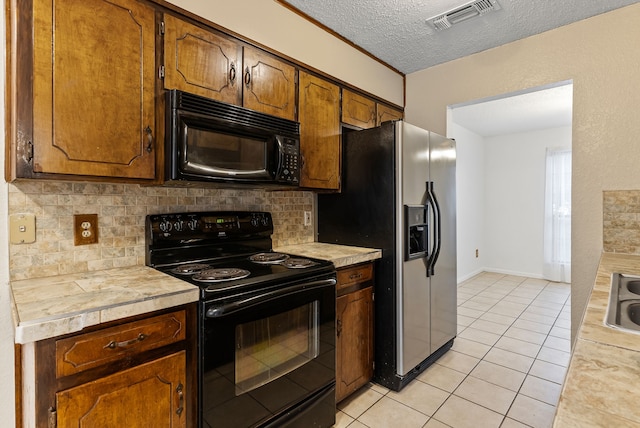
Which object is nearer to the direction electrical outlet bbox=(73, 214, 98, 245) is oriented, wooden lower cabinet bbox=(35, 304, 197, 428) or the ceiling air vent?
the wooden lower cabinet

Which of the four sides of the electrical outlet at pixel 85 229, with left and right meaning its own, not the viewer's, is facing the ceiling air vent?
left

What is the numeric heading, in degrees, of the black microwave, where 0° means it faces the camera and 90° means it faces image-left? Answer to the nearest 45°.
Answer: approximately 315°

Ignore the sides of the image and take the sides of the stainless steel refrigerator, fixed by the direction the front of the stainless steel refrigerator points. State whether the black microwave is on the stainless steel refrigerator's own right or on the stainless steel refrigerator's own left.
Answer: on the stainless steel refrigerator's own right

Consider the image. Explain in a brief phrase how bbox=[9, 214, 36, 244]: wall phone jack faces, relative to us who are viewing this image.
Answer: facing the viewer

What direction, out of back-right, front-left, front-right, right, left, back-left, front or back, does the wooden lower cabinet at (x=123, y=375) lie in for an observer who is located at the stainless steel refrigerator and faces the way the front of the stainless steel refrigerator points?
right

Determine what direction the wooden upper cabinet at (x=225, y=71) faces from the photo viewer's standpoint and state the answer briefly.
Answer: facing the viewer and to the right of the viewer

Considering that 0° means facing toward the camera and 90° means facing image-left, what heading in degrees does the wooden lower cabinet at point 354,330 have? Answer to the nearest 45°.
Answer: approximately 315°

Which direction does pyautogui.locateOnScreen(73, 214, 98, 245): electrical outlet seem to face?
toward the camera

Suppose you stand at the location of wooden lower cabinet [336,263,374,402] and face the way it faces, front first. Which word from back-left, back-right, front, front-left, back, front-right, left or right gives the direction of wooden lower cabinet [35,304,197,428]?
right
